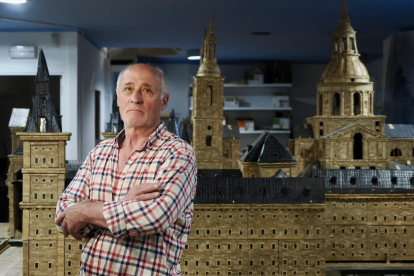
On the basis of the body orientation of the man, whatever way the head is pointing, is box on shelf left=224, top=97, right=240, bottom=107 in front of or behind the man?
behind

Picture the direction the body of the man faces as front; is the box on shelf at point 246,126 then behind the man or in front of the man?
behind

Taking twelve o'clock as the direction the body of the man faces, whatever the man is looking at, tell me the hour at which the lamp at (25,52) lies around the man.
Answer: The lamp is roughly at 4 o'clock from the man.

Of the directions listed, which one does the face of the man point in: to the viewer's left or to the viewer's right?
to the viewer's left

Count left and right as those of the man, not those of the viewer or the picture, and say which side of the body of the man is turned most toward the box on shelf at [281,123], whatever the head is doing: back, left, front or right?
back

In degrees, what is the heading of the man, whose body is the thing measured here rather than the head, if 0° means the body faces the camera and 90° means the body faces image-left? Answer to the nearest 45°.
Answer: approximately 45°

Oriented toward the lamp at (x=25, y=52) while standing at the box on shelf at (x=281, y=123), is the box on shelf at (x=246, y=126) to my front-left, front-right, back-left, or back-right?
front-right

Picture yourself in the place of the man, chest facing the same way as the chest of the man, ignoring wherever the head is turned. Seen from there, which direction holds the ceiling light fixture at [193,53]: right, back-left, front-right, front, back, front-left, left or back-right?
back-right

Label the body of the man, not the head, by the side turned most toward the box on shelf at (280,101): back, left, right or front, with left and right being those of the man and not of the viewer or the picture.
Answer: back
